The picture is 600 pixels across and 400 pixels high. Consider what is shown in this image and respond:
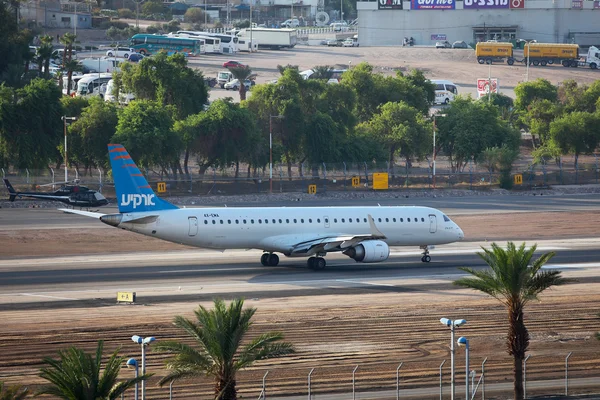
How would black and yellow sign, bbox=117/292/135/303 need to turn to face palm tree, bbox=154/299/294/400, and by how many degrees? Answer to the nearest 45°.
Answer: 0° — it already faces it

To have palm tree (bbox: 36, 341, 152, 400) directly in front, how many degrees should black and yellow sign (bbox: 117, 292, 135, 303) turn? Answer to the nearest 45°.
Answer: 0° — it already faces it

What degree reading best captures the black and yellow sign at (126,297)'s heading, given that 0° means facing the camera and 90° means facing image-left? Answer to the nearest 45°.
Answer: approximately 0°

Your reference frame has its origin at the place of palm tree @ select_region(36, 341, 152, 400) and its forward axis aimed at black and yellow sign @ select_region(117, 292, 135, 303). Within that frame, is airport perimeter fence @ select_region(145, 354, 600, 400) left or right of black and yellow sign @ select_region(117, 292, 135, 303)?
right

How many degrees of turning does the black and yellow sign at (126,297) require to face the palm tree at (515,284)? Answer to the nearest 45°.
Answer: approximately 45° to its left

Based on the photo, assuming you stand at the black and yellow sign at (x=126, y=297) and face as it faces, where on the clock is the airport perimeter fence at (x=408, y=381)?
The airport perimeter fence is roughly at 11 o'clock from the black and yellow sign.

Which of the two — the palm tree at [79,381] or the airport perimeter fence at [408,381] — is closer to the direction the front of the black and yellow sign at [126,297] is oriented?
the palm tree
